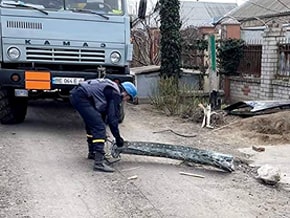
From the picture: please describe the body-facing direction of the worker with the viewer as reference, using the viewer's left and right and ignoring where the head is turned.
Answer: facing to the right of the viewer

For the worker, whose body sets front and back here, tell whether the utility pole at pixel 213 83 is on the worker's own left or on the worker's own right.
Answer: on the worker's own left

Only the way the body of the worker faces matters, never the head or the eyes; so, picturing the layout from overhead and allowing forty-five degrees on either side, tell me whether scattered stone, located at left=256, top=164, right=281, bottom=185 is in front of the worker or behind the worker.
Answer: in front

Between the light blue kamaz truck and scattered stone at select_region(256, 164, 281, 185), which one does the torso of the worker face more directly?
the scattered stone

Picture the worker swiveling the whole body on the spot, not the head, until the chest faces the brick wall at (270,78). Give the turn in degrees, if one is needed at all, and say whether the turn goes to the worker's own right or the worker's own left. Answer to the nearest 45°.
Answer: approximately 45° to the worker's own left

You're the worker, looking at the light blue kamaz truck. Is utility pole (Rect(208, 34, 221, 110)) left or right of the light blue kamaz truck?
right

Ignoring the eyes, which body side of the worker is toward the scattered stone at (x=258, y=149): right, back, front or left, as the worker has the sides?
front

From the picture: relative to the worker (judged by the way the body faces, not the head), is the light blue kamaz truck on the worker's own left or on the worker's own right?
on the worker's own left
